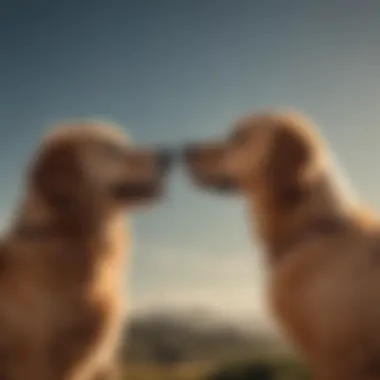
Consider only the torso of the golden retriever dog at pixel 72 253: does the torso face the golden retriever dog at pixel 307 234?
yes

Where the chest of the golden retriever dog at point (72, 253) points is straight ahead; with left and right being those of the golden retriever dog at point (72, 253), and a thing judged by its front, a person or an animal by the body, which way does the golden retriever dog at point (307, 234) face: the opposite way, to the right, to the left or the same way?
the opposite way

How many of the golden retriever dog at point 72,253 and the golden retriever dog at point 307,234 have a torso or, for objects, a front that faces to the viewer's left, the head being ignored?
1

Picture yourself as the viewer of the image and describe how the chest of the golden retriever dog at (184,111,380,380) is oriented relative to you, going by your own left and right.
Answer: facing to the left of the viewer

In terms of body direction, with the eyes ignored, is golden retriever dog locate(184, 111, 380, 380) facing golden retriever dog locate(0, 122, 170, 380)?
yes

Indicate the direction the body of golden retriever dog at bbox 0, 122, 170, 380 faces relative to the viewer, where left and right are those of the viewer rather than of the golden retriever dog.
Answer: facing to the right of the viewer

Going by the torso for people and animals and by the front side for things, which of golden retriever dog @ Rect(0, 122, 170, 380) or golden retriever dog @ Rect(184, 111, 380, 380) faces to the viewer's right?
golden retriever dog @ Rect(0, 122, 170, 380)

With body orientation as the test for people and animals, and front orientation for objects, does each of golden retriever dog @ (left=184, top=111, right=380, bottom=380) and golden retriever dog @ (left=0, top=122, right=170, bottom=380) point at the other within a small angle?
yes
